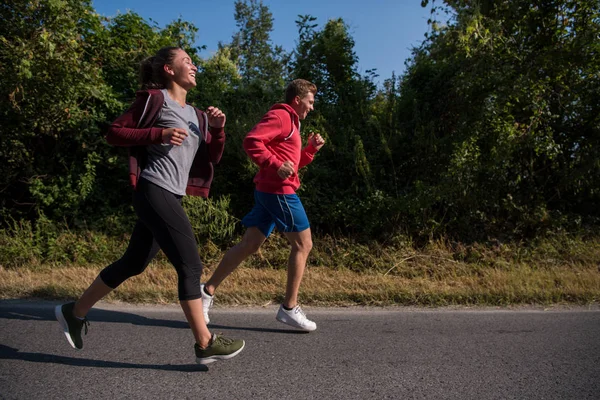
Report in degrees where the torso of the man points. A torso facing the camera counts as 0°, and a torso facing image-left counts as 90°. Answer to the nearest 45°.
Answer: approximately 270°

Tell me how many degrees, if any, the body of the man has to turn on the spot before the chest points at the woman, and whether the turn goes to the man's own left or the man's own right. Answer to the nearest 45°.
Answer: approximately 135° to the man's own right

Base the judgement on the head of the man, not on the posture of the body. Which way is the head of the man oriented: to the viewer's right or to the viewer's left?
to the viewer's right

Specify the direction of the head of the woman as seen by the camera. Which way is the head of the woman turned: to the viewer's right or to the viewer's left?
to the viewer's right
